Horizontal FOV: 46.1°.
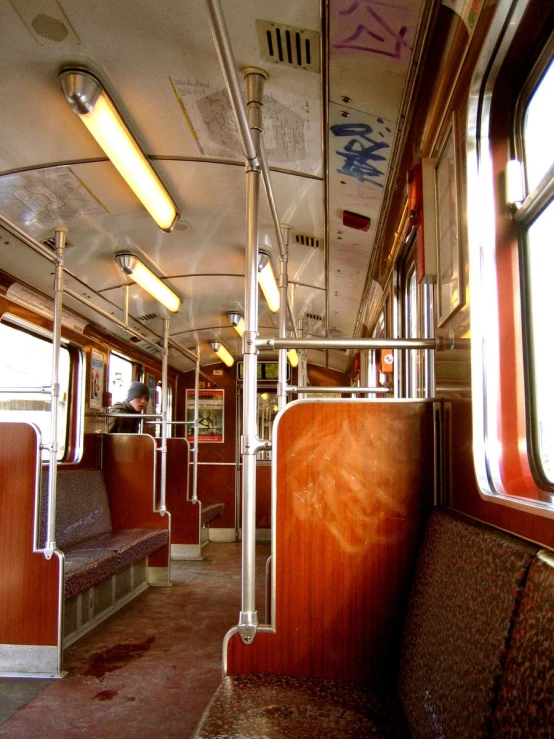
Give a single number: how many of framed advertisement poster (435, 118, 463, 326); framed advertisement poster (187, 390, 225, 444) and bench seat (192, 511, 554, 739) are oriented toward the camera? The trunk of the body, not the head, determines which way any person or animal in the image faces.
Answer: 1

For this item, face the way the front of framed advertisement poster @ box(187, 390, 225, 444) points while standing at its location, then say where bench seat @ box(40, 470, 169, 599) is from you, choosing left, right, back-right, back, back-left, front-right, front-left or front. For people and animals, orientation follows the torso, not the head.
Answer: front

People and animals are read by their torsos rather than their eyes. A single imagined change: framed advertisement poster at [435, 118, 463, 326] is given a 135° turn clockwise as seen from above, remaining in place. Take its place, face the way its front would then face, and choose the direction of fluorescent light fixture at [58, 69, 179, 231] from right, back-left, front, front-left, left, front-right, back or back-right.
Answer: back-left

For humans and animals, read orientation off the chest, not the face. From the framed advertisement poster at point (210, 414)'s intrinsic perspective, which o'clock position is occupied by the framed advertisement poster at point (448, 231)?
the framed advertisement poster at point (448, 231) is roughly at 12 o'clock from the framed advertisement poster at point (210, 414).

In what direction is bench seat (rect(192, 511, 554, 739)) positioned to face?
to the viewer's left

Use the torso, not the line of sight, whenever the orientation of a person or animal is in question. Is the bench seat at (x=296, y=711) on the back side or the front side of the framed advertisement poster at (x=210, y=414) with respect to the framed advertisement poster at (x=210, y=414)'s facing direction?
on the front side

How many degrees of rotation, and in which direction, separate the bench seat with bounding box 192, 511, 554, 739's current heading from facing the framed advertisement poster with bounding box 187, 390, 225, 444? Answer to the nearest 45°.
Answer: approximately 90° to its right

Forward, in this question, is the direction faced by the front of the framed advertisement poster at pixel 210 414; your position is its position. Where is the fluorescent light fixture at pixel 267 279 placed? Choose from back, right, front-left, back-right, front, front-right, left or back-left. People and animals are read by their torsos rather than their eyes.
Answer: front

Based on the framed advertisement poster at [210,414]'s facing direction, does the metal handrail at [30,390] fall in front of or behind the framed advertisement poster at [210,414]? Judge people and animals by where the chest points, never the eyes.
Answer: in front

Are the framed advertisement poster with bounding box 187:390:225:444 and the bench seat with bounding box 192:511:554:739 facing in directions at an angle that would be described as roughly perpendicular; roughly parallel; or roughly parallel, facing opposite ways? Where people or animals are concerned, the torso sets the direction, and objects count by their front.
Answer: roughly perpendicular

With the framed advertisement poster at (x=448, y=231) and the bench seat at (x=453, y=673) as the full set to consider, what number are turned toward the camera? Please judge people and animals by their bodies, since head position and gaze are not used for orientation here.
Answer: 0

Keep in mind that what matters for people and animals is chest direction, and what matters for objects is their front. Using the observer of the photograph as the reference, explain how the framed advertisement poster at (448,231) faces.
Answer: facing to the left of the viewer

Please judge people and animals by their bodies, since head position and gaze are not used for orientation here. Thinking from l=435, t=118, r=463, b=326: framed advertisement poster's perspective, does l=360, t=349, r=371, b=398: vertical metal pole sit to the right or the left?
on its right

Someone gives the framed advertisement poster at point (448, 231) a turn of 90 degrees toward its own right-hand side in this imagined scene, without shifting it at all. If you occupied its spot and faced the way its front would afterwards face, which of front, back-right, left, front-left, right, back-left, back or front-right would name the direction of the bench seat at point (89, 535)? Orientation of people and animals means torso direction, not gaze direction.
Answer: front-left

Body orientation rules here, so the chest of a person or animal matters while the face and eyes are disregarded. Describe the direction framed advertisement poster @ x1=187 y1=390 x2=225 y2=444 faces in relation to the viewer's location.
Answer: facing the viewer

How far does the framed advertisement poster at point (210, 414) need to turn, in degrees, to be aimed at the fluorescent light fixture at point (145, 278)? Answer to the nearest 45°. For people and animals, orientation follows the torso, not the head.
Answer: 0° — it already faces it
